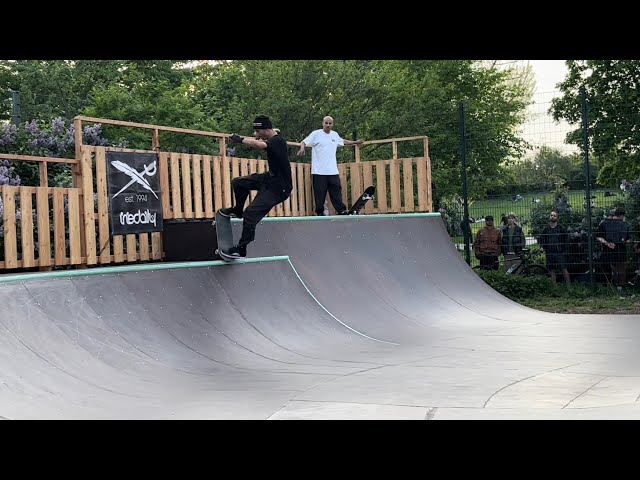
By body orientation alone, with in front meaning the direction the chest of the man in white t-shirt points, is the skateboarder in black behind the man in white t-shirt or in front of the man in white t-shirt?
in front

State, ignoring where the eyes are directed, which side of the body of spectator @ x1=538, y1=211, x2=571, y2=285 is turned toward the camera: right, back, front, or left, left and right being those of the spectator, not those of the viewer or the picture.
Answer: front

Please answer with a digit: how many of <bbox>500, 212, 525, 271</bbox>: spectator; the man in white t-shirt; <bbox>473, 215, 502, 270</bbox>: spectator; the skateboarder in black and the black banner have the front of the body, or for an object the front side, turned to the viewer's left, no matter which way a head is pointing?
1

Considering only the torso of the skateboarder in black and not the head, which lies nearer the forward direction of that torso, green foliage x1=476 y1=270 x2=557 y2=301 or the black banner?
the black banner

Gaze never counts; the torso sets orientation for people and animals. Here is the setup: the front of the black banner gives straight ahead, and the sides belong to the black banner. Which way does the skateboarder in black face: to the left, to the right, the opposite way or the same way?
to the right

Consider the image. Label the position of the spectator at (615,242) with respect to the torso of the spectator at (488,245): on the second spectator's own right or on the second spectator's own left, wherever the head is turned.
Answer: on the second spectator's own left

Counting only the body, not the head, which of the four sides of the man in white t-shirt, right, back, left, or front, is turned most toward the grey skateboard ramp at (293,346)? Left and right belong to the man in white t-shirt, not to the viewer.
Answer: front

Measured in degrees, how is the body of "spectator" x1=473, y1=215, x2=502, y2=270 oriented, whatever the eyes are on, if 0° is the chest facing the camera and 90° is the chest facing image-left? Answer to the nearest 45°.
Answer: approximately 0°

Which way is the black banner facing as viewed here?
toward the camera

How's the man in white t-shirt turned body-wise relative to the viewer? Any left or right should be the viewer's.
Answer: facing the viewer

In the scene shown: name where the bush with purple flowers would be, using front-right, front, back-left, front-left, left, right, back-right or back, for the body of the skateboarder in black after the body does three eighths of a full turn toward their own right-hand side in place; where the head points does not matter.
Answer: left
